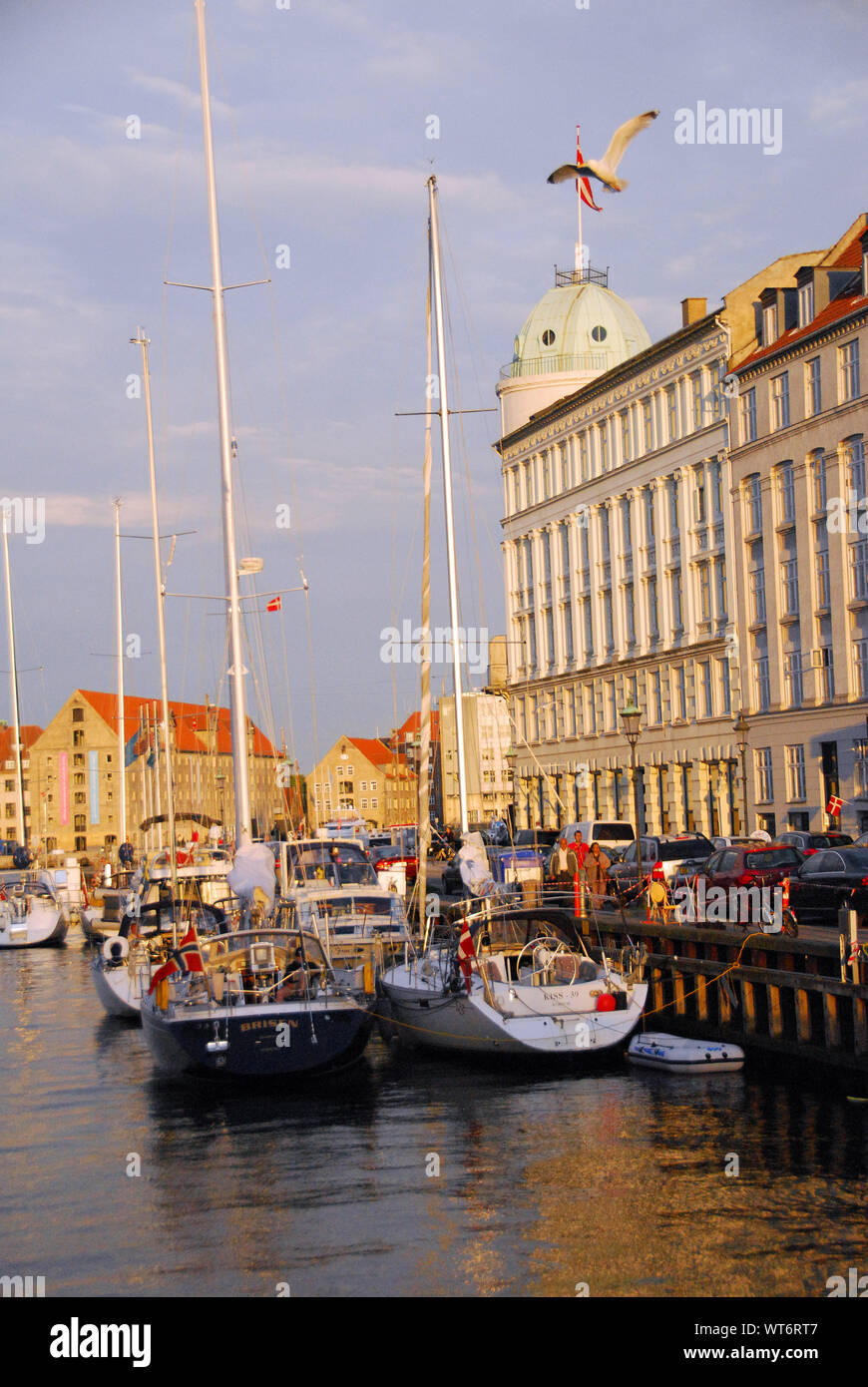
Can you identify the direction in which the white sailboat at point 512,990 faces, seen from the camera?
facing away from the viewer and to the left of the viewer

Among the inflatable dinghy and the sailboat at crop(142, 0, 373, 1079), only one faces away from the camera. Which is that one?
the sailboat

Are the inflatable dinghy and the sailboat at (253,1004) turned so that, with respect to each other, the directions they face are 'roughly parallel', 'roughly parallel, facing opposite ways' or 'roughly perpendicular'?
roughly perpendicular

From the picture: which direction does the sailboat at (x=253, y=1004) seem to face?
away from the camera

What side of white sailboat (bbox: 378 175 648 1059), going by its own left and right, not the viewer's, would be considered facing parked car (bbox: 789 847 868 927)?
right

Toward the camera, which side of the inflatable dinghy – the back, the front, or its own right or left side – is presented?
left

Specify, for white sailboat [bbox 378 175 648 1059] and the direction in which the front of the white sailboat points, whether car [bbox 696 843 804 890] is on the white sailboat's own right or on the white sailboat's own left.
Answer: on the white sailboat's own right

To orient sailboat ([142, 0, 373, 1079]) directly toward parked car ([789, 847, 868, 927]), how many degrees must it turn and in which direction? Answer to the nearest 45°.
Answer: approximately 45° to its right
